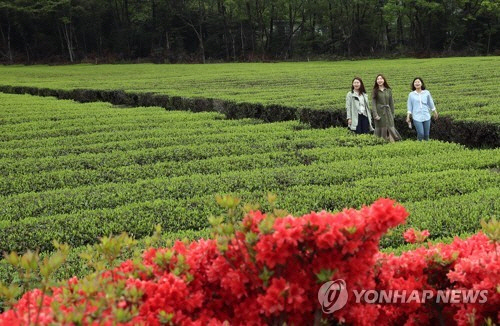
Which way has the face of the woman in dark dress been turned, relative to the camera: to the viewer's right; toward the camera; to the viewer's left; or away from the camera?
toward the camera

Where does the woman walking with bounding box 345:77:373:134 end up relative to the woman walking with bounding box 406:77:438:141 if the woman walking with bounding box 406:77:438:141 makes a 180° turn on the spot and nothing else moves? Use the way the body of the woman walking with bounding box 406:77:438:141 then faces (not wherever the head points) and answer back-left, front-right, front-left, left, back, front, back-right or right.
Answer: left

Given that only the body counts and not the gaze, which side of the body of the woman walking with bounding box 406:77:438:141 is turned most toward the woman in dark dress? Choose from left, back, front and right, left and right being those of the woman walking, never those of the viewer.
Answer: right

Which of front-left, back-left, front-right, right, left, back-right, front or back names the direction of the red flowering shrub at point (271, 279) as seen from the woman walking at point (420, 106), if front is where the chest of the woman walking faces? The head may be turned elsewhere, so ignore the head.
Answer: front

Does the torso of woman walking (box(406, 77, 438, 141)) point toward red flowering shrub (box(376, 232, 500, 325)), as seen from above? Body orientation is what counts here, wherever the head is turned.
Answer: yes

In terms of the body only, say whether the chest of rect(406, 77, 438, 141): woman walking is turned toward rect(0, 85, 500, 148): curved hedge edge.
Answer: no

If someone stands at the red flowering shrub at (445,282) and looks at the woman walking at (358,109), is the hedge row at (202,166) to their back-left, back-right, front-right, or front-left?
front-left

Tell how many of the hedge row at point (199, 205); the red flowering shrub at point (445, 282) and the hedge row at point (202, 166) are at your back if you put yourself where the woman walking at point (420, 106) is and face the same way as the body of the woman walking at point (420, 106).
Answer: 0

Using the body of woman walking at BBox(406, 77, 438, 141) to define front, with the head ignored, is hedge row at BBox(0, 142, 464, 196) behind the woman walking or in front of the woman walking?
in front

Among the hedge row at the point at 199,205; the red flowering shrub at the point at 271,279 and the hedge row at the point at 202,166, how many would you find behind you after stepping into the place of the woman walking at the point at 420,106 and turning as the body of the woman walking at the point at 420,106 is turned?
0

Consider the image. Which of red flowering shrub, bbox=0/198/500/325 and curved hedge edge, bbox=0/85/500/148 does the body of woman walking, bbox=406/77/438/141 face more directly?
the red flowering shrub

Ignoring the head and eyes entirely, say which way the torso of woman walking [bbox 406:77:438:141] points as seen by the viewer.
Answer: toward the camera
